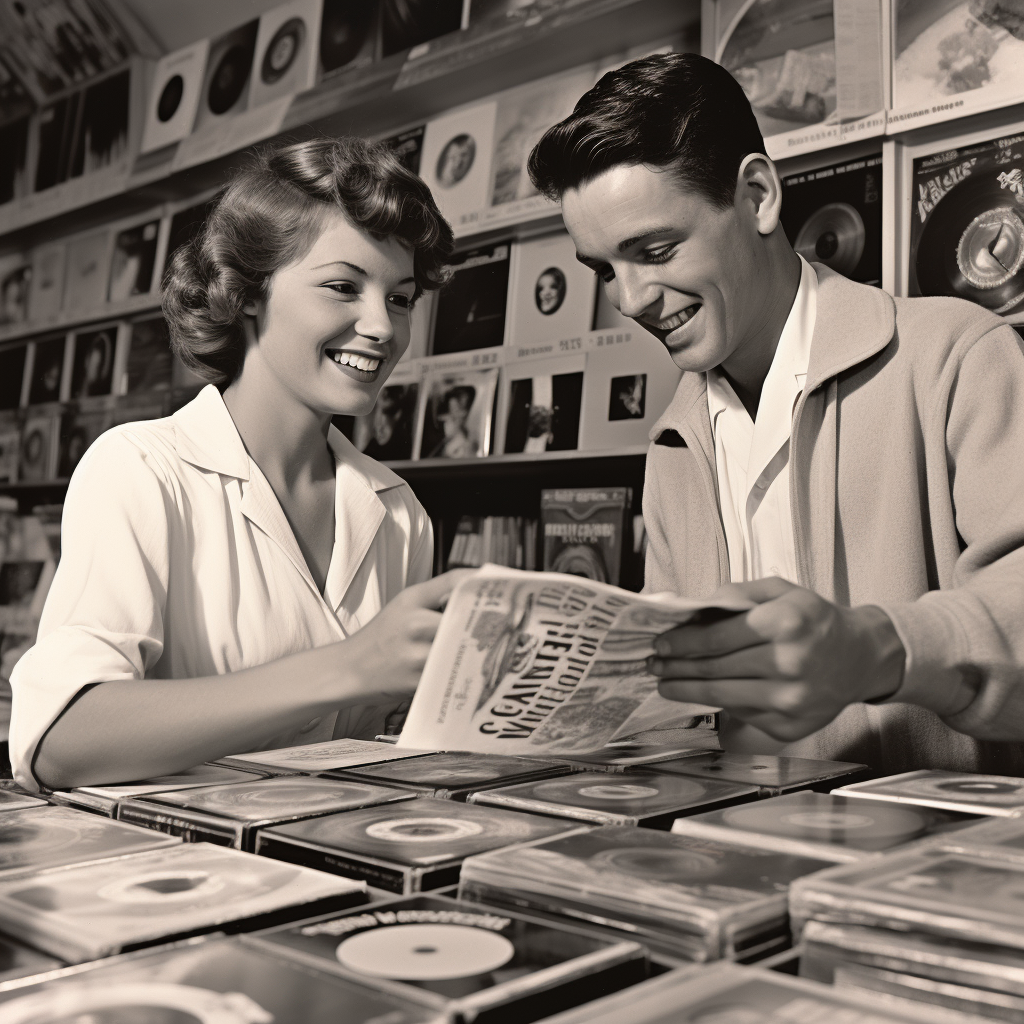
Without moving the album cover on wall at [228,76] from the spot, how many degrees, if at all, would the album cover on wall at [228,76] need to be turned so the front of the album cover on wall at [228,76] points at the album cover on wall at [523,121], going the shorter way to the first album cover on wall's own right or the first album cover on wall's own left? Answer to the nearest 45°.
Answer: approximately 90° to the first album cover on wall's own left

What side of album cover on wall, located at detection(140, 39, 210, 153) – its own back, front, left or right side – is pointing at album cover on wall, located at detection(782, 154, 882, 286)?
left

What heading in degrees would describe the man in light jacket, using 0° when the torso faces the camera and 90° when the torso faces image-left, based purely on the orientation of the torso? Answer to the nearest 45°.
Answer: approximately 45°

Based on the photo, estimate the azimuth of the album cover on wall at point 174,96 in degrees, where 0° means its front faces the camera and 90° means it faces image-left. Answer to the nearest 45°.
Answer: approximately 45°

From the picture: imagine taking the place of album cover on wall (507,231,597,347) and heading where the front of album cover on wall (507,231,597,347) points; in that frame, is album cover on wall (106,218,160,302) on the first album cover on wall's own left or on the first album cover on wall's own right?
on the first album cover on wall's own right

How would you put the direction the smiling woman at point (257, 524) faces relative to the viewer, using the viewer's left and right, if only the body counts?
facing the viewer and to the right of the viewer

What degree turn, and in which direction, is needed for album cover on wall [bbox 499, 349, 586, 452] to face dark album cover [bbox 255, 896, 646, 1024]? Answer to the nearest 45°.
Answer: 0° — it already faces it

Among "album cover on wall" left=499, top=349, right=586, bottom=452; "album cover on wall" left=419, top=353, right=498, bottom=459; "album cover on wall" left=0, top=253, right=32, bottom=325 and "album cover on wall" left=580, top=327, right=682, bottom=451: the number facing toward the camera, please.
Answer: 4

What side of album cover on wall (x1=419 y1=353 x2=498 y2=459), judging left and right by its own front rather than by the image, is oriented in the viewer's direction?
front

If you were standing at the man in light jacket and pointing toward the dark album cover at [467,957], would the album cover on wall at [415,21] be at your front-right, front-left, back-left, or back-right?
back-right

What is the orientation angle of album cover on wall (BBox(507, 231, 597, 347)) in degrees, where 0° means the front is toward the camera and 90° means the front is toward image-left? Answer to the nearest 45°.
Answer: approximately 45°

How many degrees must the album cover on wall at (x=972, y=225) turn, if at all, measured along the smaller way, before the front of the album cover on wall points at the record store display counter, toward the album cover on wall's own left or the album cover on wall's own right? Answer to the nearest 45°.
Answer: approximately 45° to the album cover on wall's own left

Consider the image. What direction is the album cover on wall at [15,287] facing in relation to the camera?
toward the camera

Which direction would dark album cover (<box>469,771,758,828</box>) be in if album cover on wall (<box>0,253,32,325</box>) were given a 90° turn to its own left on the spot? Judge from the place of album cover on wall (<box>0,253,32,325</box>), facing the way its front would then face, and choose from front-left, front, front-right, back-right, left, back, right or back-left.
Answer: right

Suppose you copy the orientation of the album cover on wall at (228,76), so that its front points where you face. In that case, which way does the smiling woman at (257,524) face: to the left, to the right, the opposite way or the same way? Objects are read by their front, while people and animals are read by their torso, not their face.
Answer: to the left

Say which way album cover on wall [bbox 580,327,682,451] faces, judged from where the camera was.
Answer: facing the viewer

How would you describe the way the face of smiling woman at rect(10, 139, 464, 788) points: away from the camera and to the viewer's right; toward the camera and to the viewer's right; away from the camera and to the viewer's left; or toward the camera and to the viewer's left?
toward the camera and to the viewer's right
